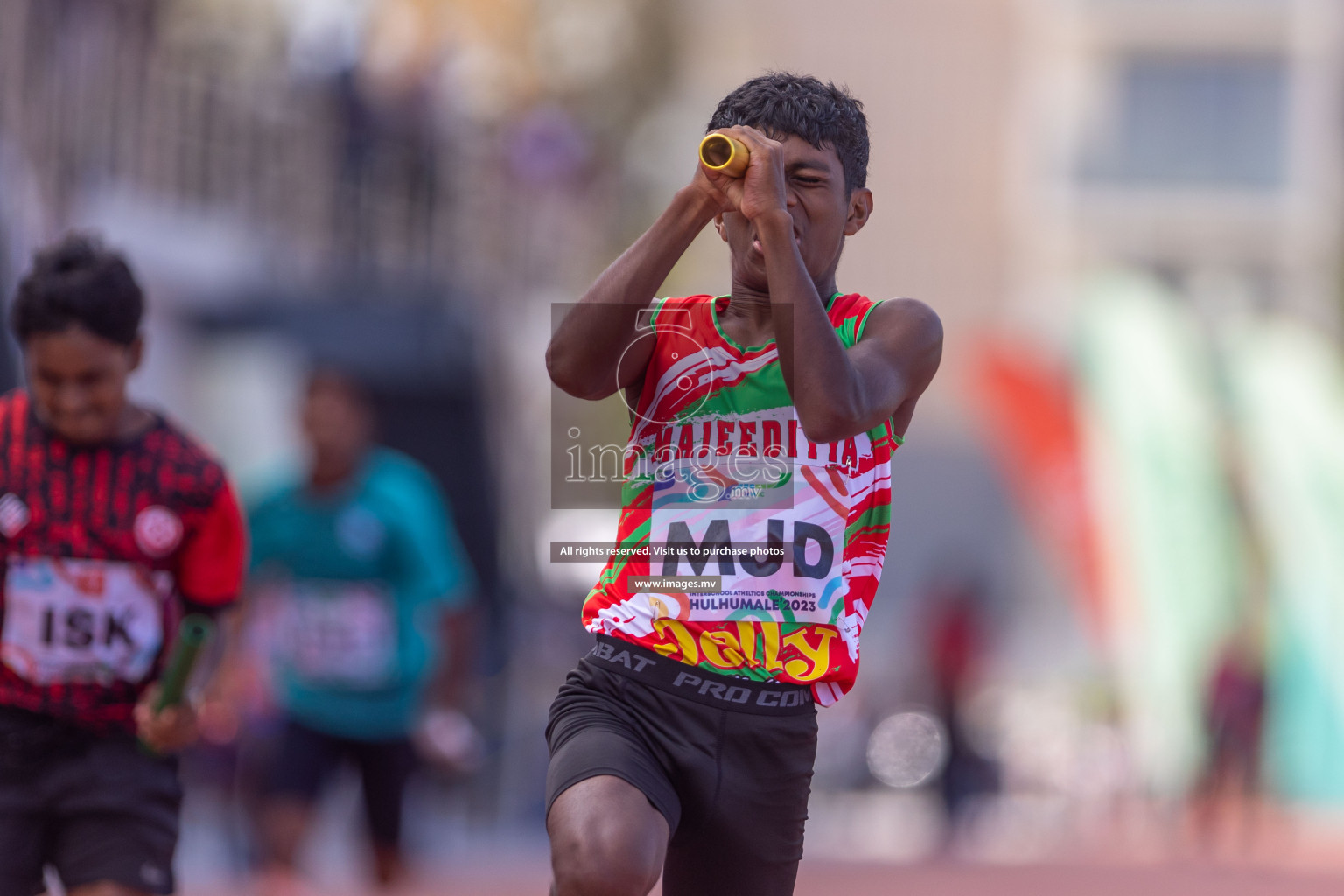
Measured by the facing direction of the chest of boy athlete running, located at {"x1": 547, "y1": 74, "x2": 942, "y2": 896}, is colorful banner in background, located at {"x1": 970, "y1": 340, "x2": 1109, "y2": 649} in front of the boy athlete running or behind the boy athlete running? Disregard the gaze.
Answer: behind

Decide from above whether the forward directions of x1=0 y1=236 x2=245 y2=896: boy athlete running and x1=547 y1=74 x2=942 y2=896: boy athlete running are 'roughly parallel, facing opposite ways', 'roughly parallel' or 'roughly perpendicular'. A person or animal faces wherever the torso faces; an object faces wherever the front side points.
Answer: roughly parallel

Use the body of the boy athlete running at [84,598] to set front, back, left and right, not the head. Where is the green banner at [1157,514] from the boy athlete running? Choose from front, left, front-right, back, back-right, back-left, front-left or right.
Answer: back-left

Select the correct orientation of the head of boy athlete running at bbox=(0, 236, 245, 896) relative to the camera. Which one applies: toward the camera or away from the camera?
toward the camera

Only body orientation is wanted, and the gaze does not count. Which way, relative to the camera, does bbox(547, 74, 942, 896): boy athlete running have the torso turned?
toward the camera

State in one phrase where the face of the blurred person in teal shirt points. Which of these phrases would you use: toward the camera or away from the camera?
toward the camera

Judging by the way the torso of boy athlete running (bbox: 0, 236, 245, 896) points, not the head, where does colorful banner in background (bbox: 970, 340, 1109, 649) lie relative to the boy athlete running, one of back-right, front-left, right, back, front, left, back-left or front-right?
back-left

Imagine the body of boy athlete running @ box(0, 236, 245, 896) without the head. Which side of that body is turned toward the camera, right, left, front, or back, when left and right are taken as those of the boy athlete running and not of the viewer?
front

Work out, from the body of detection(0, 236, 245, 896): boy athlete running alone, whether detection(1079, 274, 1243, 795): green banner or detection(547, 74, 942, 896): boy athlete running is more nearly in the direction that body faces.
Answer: the boy athlete running

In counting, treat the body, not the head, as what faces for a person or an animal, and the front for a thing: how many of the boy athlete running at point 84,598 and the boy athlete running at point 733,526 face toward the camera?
2

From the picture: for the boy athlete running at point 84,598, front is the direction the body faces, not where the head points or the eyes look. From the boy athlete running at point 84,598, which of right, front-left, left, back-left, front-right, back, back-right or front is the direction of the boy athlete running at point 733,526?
front-left
